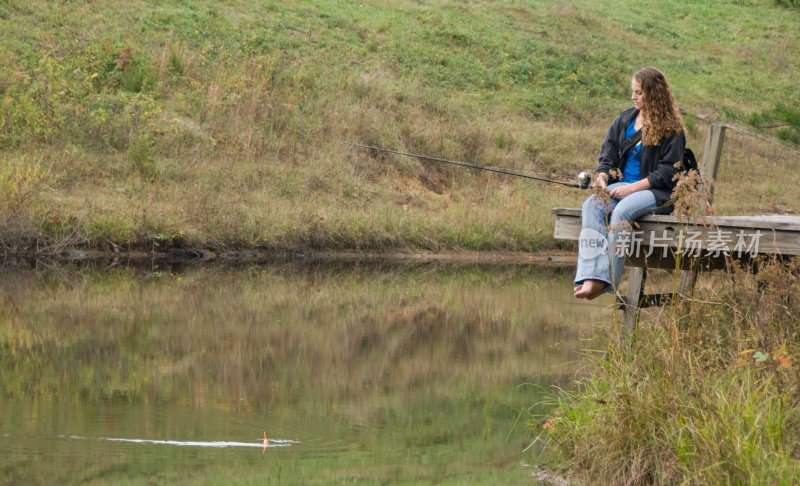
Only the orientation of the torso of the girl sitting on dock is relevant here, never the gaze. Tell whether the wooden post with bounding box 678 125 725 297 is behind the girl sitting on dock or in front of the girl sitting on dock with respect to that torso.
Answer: behind

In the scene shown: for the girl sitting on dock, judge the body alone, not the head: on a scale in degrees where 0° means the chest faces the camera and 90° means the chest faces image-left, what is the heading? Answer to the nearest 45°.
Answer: approximately 45°
